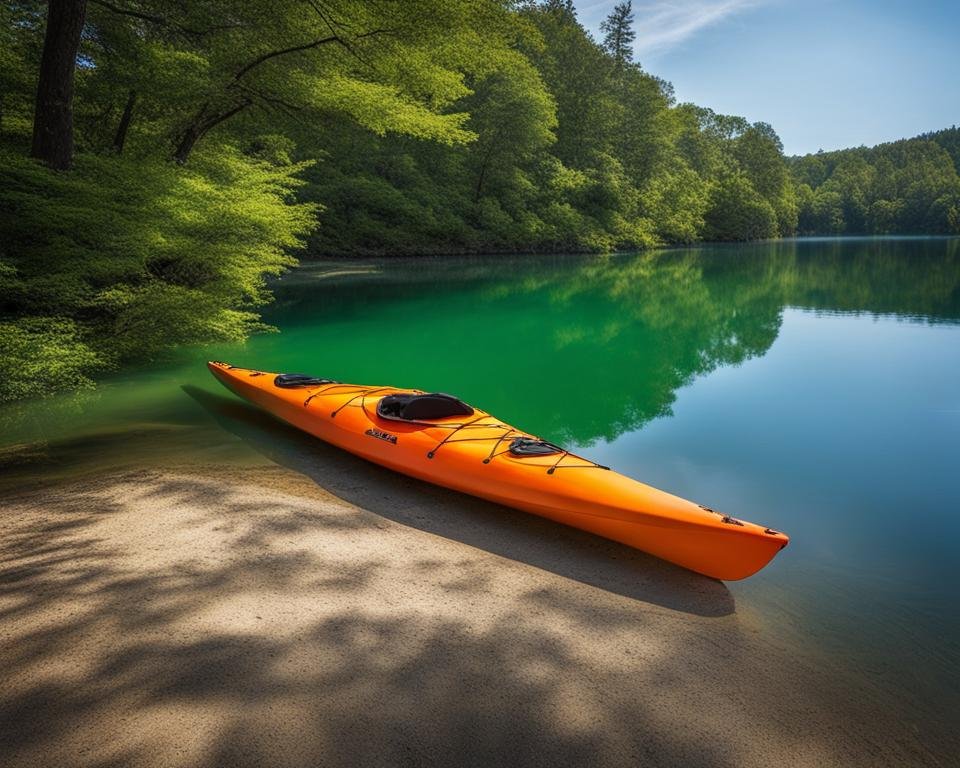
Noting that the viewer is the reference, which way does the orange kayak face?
facing the viewer and to the right of the viewer
